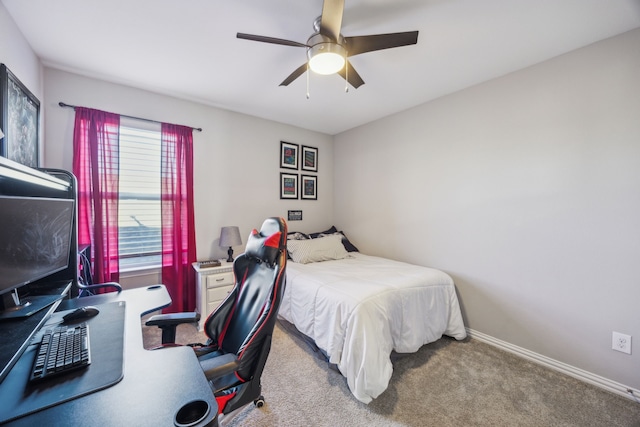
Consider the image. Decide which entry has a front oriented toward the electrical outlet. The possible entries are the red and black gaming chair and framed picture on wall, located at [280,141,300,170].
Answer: the framed picture on wall

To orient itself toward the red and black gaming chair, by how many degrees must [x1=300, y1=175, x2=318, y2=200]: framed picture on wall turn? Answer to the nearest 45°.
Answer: approximately 45° to its right

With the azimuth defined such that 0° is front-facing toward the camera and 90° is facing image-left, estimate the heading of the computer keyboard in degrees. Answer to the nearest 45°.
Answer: approximately 270°

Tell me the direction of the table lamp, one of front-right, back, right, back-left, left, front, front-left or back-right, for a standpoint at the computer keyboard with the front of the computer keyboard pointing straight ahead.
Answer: front-left

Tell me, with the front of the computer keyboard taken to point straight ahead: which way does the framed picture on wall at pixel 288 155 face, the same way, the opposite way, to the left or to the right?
to the right

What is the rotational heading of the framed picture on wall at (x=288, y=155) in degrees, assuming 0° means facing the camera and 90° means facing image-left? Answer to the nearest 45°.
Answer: approximately 315°

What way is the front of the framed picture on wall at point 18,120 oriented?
to the viewer's right

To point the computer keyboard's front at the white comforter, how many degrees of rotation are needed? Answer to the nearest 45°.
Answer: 0° — it already faces it

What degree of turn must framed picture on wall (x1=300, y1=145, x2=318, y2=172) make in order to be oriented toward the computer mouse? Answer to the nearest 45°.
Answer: approximately 90° to its right

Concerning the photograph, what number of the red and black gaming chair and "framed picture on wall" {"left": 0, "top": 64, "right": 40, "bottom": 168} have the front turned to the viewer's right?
1

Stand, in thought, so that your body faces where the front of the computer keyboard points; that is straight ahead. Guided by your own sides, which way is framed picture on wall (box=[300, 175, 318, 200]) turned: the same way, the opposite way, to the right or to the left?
to the right

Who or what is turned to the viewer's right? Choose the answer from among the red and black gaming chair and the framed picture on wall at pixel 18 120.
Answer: the framed picture on wall

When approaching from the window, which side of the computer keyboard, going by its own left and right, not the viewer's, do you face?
left

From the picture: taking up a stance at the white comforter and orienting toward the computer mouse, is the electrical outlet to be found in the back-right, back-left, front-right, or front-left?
back-left
